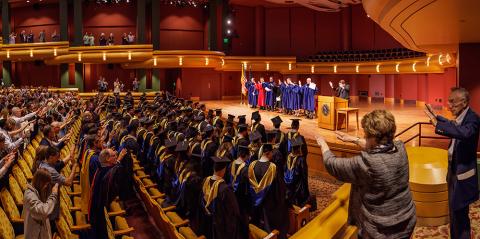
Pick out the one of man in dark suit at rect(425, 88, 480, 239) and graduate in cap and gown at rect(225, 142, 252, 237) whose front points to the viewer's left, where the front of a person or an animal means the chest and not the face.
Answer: the man in dark suit

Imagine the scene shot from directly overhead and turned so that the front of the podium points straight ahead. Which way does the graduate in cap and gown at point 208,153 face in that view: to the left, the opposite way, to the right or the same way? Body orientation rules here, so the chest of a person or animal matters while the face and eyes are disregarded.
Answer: the opposite way

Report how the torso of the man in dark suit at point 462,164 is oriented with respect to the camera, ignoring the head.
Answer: to the viewer's left

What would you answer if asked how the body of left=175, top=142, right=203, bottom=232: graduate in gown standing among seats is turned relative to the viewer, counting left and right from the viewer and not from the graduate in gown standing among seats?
facing away from the viewer and to the right of the viewer

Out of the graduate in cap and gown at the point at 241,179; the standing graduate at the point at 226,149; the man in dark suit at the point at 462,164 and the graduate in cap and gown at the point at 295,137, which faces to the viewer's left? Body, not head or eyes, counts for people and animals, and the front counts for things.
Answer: the man in dark suit

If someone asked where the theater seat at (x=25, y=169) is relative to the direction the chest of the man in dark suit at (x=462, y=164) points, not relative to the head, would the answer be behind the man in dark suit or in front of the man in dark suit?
in front

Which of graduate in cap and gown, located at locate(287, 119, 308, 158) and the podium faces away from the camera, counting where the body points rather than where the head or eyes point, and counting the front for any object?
the graduate in cap and gown

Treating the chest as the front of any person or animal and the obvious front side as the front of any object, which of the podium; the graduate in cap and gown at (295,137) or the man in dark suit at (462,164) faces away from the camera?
the graduate in cap and gown

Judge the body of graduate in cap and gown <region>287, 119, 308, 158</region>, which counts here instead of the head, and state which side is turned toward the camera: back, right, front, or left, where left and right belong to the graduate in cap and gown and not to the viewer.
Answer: back

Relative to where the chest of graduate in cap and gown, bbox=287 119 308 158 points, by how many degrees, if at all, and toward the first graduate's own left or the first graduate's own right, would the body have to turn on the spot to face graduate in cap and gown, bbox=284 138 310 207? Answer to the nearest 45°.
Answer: approximately 180°

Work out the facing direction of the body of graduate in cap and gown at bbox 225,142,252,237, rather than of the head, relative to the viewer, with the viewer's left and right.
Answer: facing away from the viewer and to the right of the viewer
